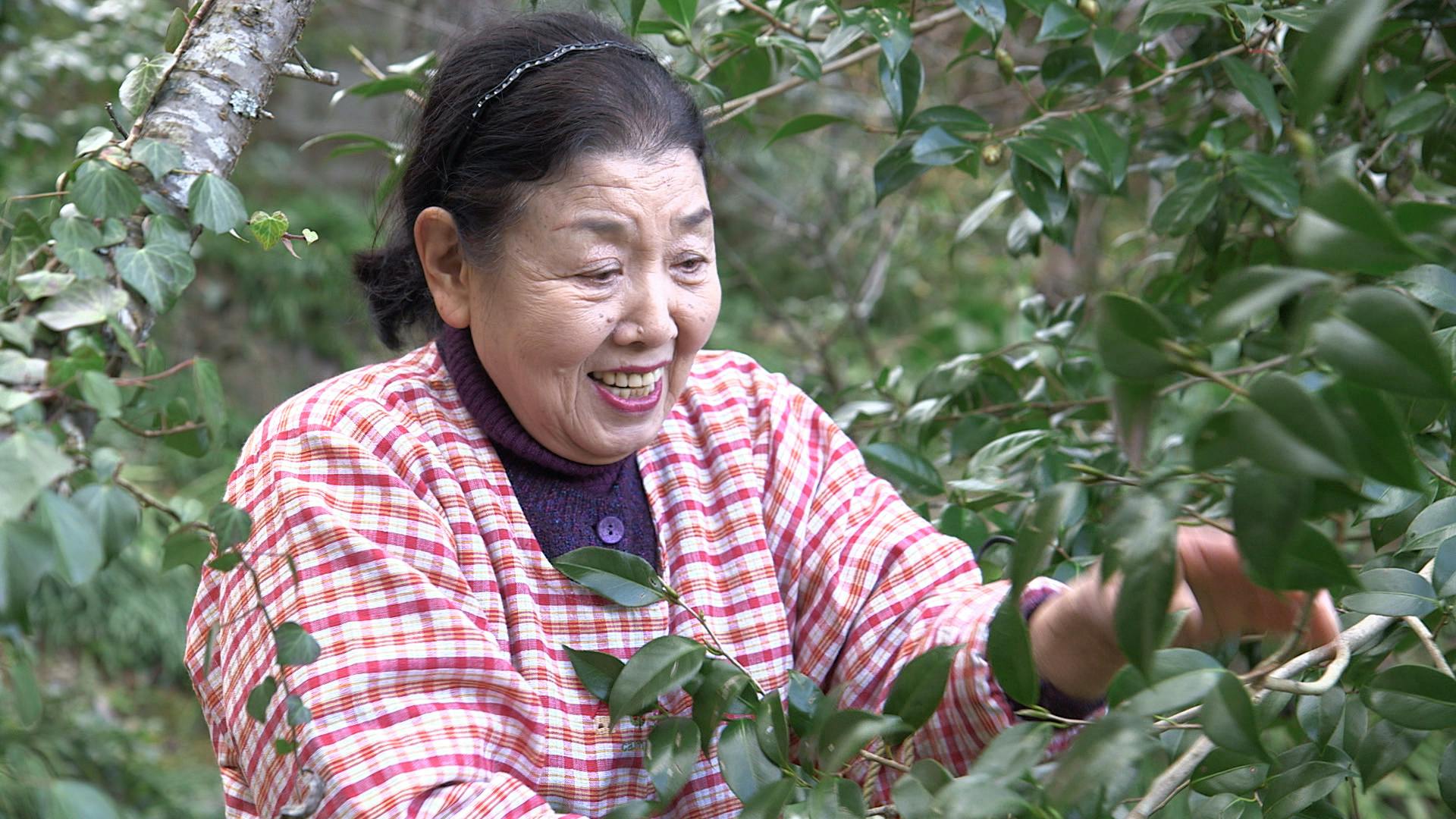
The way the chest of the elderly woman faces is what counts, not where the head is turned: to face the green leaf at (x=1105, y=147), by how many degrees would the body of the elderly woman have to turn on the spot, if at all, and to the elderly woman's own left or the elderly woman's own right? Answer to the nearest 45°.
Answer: approximately 90° to the elderly woman's own left

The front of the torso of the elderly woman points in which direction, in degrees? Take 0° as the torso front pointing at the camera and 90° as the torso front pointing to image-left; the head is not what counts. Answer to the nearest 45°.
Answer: approximately 315°

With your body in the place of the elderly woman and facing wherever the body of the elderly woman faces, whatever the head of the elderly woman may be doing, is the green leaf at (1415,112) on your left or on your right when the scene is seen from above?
on your left
